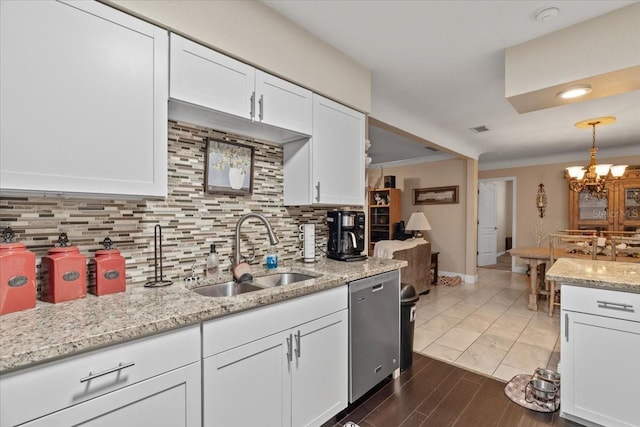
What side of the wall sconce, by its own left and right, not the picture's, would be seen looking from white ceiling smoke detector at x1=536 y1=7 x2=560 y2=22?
front

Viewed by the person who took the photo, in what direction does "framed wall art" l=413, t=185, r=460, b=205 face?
facing the viewer

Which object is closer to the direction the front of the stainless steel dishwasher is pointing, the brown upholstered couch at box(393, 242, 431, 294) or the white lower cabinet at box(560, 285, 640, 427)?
the white lower cabinet

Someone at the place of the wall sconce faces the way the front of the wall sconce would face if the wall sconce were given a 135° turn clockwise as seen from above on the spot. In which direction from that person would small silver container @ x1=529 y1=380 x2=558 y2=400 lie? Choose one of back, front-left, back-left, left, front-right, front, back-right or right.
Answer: back-left

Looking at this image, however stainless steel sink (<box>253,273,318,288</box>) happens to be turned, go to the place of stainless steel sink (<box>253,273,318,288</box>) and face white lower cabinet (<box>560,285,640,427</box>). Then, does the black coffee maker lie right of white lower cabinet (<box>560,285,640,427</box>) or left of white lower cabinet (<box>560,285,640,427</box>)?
left

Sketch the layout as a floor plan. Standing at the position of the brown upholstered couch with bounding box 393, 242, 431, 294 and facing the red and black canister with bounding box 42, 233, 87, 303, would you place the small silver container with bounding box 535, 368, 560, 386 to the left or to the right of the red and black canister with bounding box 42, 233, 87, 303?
left

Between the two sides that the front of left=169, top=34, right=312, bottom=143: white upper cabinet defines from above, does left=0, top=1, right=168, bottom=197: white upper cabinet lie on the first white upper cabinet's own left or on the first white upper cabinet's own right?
on the first white upper cabinet's own right

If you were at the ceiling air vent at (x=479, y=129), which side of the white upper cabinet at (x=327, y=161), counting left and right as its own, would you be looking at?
left

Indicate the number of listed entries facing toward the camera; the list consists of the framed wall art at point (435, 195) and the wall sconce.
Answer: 2

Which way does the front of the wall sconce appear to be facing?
toward the camera

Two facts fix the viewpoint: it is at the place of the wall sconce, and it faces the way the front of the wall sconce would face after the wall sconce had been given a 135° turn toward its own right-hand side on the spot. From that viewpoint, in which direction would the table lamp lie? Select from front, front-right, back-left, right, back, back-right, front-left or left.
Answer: left

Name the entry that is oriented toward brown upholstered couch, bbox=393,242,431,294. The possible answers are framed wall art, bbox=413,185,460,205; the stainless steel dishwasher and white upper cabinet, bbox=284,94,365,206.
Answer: the framed wall art

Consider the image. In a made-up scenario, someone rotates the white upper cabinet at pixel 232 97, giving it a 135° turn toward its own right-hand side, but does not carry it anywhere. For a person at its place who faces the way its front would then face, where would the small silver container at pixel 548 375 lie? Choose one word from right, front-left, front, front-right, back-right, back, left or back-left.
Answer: back

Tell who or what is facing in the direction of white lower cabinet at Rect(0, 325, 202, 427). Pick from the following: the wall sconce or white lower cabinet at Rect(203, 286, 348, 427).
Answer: the wall sconce

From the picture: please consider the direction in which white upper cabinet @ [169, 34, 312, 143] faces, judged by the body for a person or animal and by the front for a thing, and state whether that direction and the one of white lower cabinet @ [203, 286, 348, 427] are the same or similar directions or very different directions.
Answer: same or similar directions

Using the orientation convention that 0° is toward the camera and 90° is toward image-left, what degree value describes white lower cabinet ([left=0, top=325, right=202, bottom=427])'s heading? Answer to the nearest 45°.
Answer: approximately 315°

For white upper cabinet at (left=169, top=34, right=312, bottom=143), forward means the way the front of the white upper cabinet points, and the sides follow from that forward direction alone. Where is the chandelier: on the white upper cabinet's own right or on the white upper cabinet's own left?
on the white upper cabinet's own left

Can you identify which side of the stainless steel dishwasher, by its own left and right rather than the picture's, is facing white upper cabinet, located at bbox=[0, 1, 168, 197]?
right

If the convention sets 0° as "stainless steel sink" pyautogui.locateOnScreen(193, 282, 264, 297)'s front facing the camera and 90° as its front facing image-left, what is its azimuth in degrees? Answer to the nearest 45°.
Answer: approximately 315°
